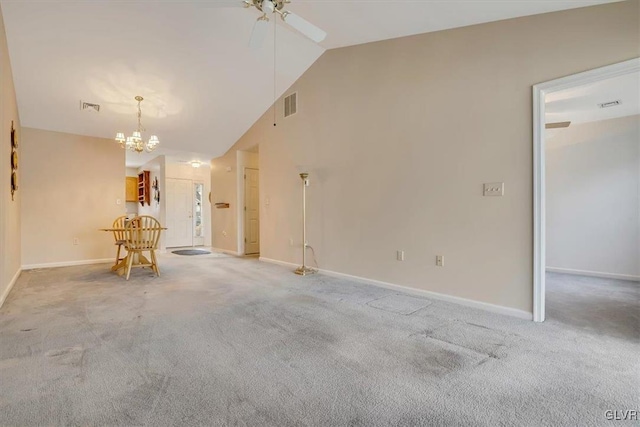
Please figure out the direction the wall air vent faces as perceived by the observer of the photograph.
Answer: facing the viewer and to the left of the viewer

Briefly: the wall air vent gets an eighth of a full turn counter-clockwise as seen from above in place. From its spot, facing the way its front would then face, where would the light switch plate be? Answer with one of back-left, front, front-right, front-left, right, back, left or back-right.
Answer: front-left

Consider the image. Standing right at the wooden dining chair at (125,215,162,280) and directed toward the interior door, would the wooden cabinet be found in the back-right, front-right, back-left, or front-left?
front-left

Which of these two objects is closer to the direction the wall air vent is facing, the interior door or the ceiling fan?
the ceiling fan

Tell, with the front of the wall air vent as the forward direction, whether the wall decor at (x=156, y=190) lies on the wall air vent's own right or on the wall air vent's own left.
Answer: on the wall air vent's own right

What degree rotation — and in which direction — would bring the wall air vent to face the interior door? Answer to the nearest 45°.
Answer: approximately 90° to its right

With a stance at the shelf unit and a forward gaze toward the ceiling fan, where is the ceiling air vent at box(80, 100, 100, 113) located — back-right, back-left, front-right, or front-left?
front-right

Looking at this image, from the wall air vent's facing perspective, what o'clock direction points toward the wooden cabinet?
The wooden cabinet is roughly at 3 o'clock from the wall air vent.

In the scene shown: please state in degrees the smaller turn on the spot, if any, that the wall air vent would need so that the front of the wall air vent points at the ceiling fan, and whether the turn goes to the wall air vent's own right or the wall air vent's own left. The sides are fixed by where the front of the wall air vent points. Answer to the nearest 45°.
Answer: approximately 45° to the wall air vent's own left

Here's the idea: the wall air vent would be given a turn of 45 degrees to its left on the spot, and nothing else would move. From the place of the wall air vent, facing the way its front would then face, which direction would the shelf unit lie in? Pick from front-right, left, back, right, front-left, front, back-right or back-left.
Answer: back-right

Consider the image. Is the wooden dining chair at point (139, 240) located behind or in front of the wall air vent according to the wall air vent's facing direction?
in front
